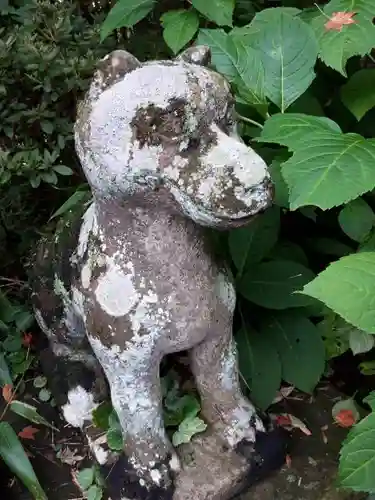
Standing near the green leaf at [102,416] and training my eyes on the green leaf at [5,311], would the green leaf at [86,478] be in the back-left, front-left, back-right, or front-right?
back-left

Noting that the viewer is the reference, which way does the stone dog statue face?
facing the viewer and to the right of the viewer
